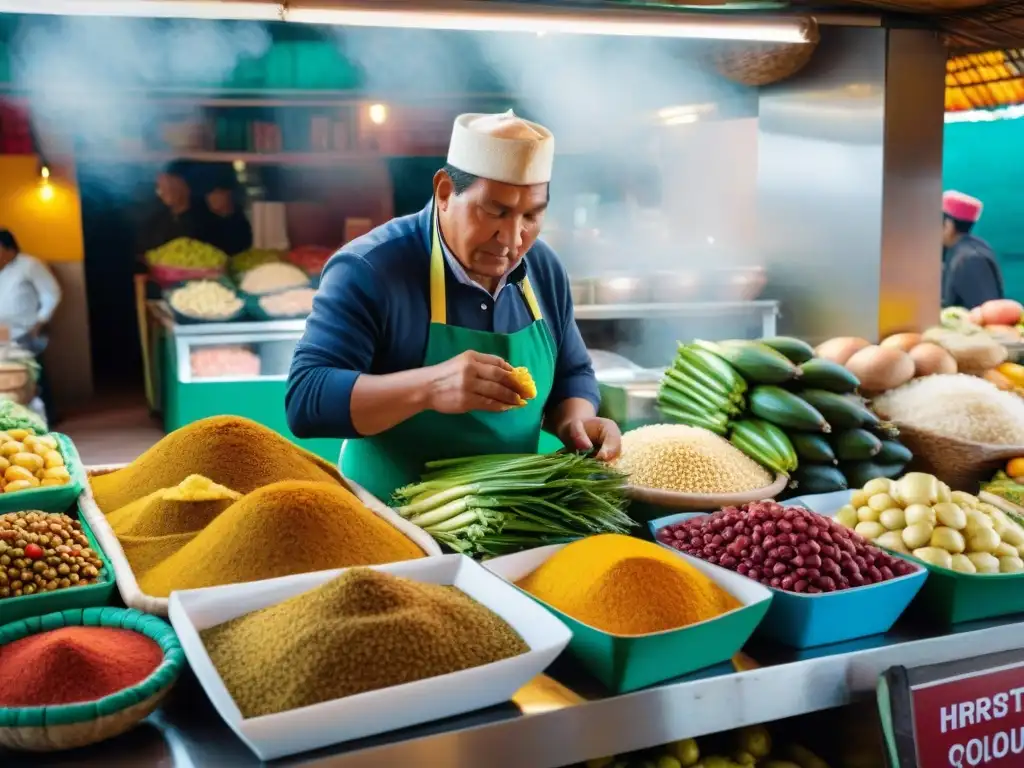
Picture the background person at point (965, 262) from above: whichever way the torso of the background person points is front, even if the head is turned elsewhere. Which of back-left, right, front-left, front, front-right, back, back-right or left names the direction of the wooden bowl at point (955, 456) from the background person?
left

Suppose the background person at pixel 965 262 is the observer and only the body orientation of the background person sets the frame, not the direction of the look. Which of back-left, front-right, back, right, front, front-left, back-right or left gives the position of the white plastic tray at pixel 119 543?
left

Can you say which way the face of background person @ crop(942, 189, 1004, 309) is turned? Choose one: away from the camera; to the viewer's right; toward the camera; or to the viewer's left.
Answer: to the viewer's left

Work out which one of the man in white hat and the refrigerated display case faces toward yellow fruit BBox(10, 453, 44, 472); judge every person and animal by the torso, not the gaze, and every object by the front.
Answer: the refrigerated display case

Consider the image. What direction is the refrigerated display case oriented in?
toward the camera

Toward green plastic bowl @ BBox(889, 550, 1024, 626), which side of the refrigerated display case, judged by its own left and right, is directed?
front

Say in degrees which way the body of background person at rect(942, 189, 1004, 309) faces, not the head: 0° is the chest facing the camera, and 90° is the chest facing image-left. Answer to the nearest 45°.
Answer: approximately 90°

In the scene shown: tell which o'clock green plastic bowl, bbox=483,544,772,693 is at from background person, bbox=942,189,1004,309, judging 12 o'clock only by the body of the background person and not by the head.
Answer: The green plastic bowl is roughly at 9 o'clock from the background person.

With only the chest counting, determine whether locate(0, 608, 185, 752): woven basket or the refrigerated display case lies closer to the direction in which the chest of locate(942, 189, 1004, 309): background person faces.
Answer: the refrigerated display case

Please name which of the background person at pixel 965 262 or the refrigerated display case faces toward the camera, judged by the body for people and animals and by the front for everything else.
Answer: the refrigerated display case

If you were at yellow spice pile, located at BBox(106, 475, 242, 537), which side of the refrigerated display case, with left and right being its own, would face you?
front

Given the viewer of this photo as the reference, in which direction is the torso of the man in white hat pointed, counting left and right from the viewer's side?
facing the viewer and to the right of the viewer

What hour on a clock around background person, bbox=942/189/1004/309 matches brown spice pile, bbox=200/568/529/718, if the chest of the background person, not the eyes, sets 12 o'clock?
The brown spice pile is roughly at 9 o'clock from the background person.

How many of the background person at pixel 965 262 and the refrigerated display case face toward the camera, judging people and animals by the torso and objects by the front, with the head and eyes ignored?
1

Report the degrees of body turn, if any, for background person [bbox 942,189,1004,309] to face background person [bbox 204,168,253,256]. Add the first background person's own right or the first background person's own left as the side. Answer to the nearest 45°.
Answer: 0° — they already face them

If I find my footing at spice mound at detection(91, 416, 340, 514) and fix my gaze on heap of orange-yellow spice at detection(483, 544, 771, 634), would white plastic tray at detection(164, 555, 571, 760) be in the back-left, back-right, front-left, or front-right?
front-right
